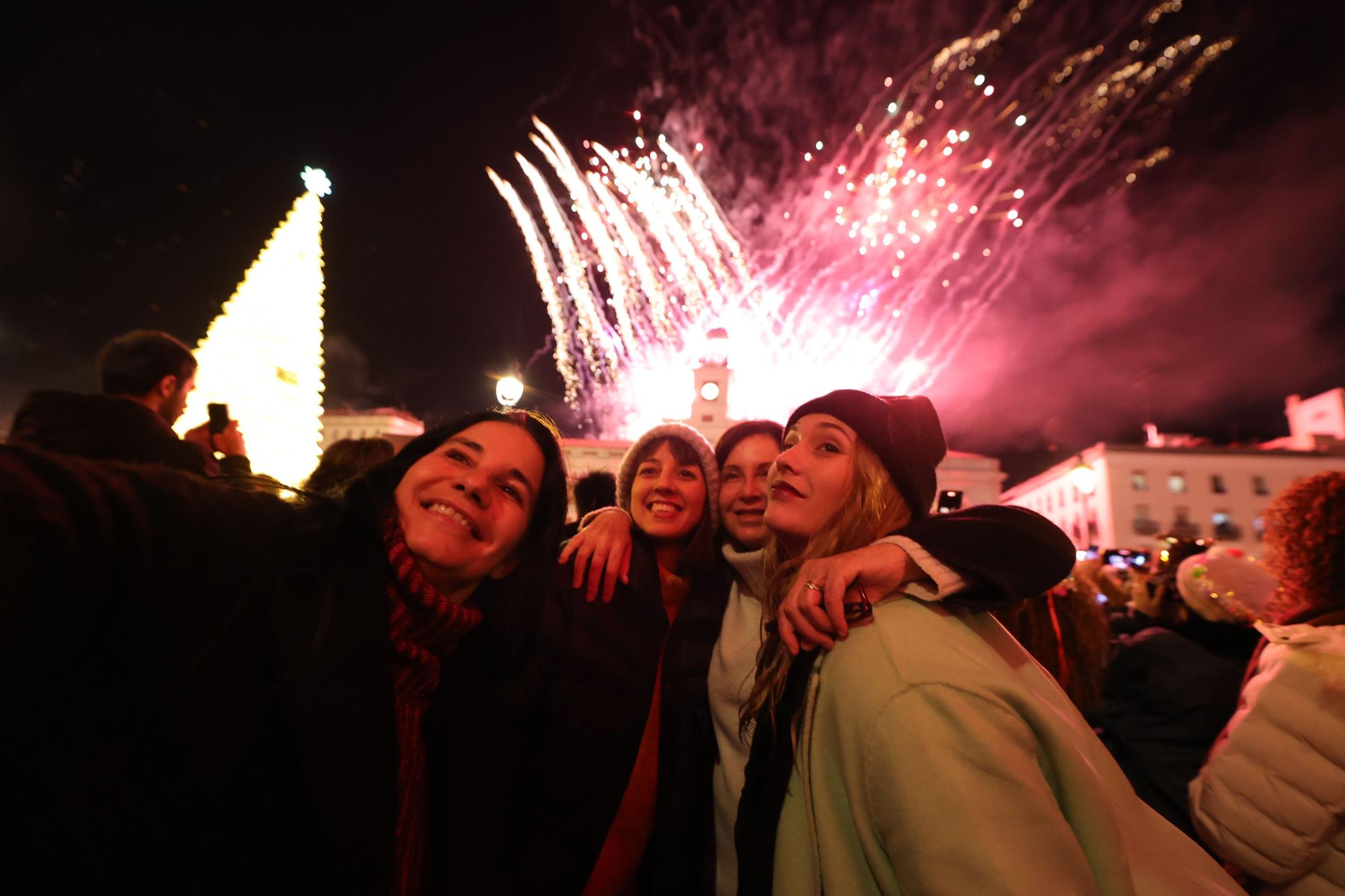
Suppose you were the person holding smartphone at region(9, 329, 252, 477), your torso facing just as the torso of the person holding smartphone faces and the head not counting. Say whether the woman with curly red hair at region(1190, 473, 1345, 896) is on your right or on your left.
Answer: on your right

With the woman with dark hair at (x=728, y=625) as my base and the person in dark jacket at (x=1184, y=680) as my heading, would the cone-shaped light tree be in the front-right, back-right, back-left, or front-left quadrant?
back-left

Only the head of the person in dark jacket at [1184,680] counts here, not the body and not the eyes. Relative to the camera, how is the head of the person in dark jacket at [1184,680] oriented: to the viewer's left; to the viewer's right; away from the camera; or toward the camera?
away from the camera

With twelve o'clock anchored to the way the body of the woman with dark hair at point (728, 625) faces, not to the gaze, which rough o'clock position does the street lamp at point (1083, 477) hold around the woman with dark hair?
The street lamp is roughly at 7 o'clock from the woman with dark hair.

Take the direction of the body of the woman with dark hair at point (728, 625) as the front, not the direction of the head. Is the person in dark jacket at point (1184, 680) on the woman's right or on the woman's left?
on the woman's left

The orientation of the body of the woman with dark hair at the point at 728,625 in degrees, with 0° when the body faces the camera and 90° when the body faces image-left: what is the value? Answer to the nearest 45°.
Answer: approximately 0°

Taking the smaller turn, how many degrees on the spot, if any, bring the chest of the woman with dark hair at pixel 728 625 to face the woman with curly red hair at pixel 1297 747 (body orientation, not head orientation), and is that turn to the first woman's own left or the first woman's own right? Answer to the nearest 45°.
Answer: approximately 90° to the first woman's own left

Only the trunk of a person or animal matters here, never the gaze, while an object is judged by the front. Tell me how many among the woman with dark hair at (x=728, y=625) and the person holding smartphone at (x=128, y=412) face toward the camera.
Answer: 1

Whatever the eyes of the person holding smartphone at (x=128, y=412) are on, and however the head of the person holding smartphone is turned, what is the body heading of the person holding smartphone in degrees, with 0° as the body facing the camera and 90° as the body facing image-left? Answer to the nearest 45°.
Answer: approximately 225°

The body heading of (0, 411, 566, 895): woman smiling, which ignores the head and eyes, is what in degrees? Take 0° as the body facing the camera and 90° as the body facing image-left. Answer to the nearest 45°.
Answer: approximately 315°

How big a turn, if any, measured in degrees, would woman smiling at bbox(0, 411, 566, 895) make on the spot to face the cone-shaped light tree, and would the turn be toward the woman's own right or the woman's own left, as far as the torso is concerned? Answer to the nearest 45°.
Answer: approximately 135° to the woman's own left
